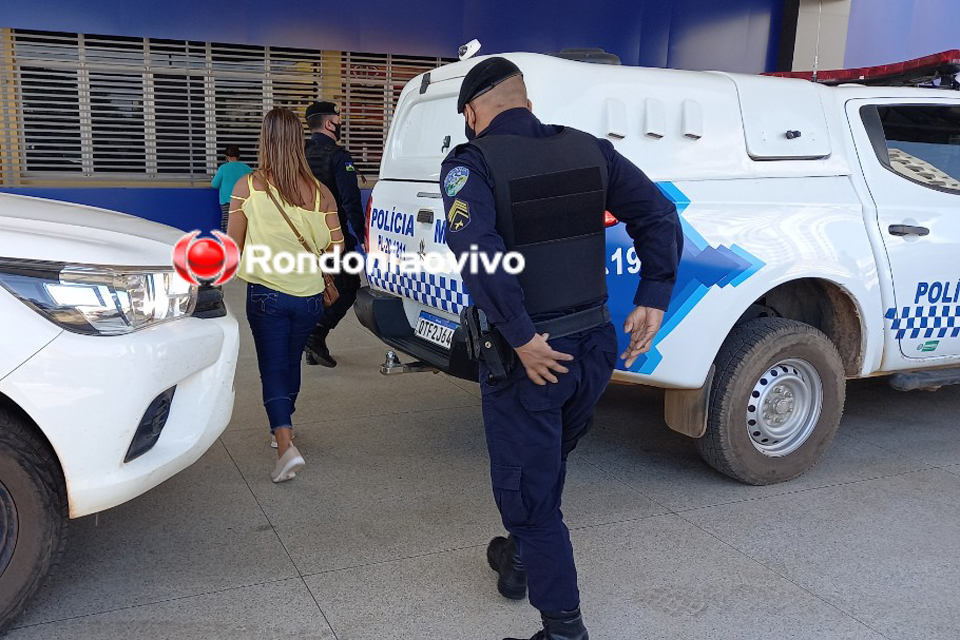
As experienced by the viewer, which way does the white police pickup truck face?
facing away from the viewer and to the right of the viewer

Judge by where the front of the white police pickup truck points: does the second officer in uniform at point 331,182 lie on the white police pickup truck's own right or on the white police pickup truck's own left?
on the white police pickup truck's own left

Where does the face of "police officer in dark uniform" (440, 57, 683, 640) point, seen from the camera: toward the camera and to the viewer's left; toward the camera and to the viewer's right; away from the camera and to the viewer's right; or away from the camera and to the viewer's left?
away from the camera and to the viewer's left

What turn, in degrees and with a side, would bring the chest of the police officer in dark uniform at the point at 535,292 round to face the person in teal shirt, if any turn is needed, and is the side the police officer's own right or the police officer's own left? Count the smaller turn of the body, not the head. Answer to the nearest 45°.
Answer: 0° — they already face them

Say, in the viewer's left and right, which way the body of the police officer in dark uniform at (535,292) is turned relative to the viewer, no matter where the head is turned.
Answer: facing away from the viewer and to the left of the viewer

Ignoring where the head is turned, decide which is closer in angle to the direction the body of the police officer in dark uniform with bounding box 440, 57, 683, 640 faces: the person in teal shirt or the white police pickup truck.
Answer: the person in teal shirt

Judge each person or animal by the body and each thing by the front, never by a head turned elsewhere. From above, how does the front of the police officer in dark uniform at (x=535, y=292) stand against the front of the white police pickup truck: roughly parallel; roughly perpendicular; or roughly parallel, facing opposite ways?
roughly perpendicular

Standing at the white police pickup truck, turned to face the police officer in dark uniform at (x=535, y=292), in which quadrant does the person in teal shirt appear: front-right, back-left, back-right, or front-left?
back-right

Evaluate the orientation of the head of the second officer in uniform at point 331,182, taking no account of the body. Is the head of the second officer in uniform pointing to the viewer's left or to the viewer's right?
to the viewer's right

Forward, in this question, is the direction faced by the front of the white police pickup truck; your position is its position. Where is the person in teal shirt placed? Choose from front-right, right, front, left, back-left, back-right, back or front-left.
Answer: left
